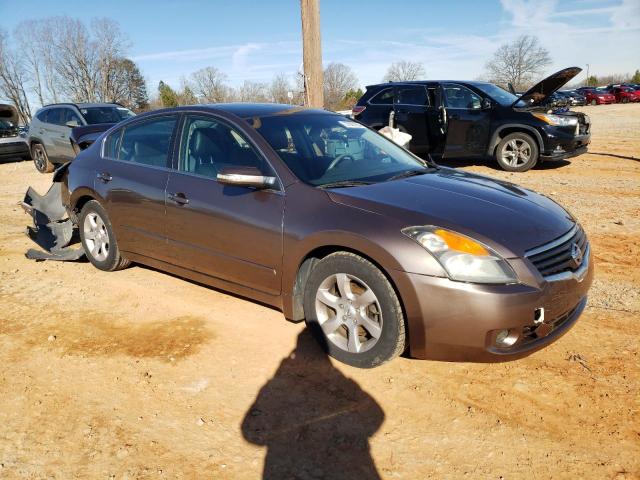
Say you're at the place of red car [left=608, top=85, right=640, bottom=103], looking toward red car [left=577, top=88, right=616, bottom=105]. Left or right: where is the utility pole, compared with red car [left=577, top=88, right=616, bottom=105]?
left

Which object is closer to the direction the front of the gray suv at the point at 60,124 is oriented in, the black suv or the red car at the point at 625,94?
the black suv

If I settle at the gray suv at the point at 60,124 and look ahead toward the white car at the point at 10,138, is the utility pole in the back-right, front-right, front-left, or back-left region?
back-right
